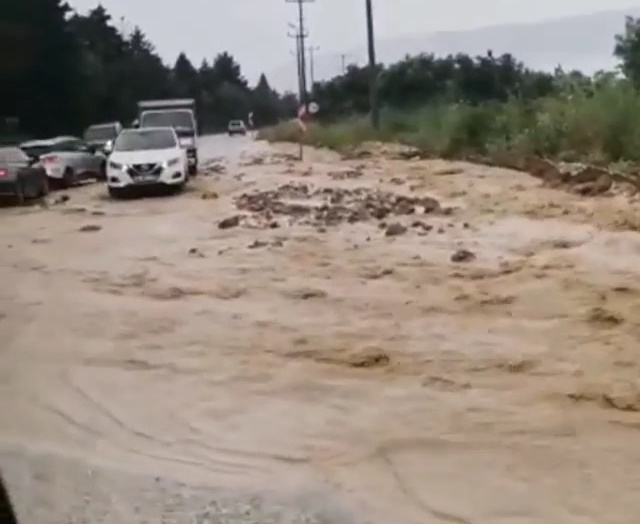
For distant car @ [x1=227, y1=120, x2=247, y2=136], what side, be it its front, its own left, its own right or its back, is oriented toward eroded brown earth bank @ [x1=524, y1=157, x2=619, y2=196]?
back

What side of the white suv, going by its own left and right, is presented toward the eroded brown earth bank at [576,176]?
left

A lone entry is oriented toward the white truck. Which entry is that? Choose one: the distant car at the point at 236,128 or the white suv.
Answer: the distant car

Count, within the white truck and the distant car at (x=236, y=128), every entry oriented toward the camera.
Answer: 2

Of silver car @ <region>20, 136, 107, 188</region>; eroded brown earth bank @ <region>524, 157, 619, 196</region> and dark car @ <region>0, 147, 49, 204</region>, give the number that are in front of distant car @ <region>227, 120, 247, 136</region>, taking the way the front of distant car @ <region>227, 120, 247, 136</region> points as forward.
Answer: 3

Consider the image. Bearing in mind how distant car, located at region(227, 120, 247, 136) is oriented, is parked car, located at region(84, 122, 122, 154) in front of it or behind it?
in front

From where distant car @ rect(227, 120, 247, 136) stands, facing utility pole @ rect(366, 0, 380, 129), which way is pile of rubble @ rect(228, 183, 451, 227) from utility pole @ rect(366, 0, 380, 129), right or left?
right

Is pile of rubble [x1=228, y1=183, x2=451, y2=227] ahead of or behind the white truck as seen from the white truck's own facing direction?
ahead

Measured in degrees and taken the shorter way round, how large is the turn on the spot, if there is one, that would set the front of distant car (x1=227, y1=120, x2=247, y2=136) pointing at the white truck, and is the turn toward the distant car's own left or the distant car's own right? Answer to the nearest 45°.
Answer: approximately 180°

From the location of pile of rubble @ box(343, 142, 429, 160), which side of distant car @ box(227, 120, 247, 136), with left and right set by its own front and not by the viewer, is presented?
front

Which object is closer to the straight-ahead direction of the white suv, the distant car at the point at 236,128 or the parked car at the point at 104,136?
the parked car
